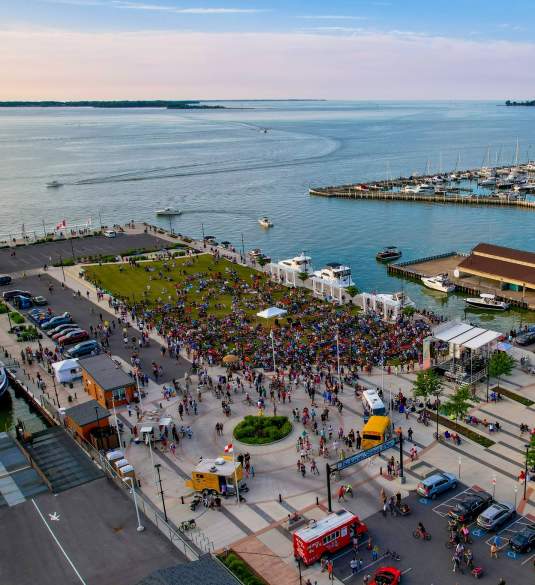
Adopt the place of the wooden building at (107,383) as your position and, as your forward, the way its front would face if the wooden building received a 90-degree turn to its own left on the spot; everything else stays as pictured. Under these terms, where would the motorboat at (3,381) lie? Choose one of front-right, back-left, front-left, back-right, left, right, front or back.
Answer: left

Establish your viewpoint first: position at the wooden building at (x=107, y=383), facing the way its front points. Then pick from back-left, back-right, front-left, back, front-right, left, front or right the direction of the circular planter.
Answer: front

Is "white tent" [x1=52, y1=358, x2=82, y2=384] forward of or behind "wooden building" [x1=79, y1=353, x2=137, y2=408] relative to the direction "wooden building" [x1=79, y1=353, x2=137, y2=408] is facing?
behind

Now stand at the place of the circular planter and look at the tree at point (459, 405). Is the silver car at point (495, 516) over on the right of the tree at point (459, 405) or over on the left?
right

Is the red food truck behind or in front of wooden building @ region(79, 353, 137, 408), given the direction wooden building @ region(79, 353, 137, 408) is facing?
in front

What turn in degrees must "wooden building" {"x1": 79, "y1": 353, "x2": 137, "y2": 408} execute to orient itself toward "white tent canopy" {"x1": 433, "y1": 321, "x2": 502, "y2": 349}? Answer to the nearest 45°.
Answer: approximately 45° to its left

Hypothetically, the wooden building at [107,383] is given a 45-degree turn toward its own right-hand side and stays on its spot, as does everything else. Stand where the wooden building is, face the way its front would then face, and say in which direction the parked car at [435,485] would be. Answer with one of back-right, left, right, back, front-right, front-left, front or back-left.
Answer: front-left

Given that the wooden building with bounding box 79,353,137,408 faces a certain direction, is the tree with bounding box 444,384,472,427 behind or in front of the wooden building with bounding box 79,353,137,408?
in front

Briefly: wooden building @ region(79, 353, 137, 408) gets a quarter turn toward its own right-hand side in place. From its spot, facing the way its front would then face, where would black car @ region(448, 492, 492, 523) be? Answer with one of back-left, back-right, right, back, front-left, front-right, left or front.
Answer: left

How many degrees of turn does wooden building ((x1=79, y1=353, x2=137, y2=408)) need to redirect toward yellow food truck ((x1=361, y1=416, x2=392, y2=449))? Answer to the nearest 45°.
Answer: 0° — it already faces it

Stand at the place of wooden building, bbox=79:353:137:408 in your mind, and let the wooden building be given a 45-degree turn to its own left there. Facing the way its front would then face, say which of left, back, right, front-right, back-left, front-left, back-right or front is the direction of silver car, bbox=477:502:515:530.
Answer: front-right

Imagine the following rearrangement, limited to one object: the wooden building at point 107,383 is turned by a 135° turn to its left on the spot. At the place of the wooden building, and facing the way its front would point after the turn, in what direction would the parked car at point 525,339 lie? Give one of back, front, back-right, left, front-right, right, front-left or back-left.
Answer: right

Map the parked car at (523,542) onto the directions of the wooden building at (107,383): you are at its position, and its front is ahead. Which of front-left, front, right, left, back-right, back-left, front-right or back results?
front

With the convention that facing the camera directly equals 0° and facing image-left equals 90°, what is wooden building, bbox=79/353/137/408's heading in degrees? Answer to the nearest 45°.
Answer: approximately 315°

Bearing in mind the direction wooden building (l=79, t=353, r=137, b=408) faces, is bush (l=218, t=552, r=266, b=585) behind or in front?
in front

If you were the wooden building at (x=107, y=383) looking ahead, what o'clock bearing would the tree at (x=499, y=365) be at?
The tree is roughly at 11 o'clock from the wooden building.
